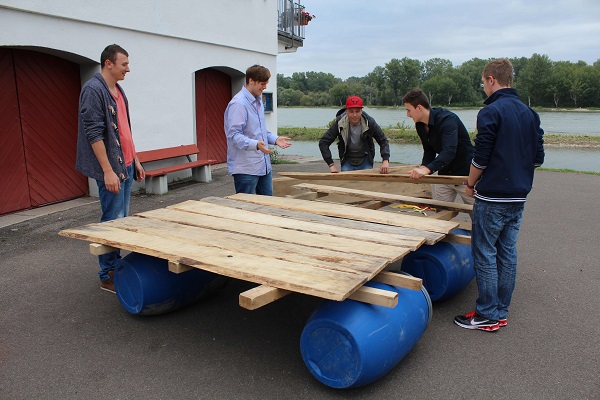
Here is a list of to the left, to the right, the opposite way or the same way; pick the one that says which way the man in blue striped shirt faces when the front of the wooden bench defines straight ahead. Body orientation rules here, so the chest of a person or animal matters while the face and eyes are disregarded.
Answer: the same way

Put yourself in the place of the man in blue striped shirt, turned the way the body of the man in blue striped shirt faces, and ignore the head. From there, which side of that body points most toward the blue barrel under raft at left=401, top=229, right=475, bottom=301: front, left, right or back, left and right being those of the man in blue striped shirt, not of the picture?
front

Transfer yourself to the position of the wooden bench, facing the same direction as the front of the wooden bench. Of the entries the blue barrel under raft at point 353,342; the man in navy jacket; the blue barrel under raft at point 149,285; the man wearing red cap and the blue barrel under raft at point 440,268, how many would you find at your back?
0

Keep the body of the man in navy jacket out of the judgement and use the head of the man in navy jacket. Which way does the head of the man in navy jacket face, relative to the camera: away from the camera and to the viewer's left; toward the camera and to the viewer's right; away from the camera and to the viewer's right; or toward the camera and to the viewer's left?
away from the camera and to the viewer's left

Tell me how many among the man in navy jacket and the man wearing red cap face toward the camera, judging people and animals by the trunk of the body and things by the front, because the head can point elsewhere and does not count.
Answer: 1

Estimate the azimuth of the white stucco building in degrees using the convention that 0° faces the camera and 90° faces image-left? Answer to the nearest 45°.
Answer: approximately 315°

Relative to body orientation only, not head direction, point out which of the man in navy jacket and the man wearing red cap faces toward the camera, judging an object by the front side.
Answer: the man wearing red cap

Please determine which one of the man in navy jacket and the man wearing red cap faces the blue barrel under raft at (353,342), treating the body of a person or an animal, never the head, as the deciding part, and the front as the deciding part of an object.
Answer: the man wearing red cap

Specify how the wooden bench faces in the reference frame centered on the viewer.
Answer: facing the viewer and to the right of the viewer

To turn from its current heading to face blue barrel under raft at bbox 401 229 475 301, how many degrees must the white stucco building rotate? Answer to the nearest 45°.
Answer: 0° — it already faces it

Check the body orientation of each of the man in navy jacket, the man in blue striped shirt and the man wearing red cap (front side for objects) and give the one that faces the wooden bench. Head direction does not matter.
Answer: the man in navy jacket

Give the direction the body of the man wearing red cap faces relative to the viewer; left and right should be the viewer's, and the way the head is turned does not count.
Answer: facing the viewer

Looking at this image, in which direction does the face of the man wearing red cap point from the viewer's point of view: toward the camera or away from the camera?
toward the camera

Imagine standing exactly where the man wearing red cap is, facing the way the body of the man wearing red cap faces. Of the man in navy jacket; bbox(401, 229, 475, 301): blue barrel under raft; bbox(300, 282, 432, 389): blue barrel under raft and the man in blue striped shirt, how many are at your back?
0

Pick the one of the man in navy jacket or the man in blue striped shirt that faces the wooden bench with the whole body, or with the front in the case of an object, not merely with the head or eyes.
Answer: the man in navy jacket

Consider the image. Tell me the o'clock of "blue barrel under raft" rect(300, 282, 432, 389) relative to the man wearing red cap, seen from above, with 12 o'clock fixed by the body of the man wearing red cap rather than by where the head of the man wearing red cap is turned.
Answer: The blue barrel under raft is roughly at 12 o'clock from the man wearing red cap.

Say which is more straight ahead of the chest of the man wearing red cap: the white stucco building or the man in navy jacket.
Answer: the man in navy jacket

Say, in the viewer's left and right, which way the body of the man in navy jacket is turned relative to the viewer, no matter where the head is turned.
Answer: facing away from the viewer and to the left of the viewer

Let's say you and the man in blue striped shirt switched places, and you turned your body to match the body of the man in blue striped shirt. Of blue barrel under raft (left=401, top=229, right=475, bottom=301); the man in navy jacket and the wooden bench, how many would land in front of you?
2
